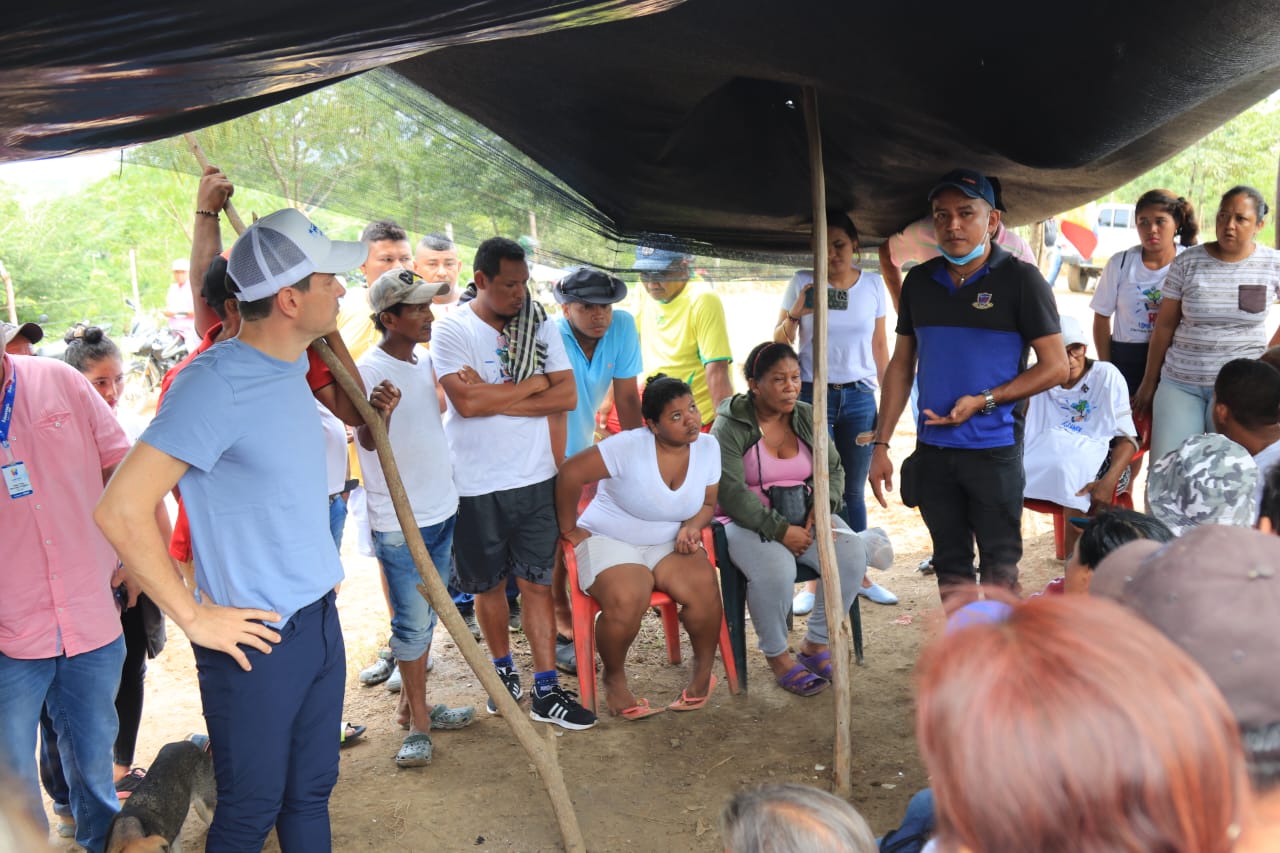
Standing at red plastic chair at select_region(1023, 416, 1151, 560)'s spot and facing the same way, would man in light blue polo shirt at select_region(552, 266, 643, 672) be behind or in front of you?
in front

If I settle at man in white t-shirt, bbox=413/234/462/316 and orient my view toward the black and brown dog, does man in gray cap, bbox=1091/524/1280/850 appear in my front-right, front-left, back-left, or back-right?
front-left

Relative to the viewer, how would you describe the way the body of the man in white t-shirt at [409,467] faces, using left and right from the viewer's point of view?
facing the viewer and to the right of the viewer

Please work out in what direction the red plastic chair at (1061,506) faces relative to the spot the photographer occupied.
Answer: facing the viewer and to the left of the viewer

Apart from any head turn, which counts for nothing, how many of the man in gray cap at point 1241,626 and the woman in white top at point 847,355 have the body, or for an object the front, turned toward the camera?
1

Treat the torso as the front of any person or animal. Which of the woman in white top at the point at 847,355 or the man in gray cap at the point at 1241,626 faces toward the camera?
the woman in white top

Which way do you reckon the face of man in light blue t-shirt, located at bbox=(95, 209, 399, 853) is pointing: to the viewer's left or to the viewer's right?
to the viewer's right

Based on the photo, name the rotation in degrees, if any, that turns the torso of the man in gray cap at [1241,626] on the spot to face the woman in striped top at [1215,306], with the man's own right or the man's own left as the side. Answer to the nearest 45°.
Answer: approximately 45° to the man's own right

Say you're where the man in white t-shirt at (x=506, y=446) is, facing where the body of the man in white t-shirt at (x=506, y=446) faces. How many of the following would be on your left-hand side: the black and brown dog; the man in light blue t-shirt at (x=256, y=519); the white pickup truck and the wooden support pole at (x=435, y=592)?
1

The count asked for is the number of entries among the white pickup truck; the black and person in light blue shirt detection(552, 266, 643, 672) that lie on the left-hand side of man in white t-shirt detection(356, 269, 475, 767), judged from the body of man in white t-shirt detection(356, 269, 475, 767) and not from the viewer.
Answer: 2

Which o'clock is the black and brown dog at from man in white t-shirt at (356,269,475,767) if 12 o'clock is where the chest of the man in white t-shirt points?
The black and brown dog is roughly at 3 o'clock from the man in white t-shirt.

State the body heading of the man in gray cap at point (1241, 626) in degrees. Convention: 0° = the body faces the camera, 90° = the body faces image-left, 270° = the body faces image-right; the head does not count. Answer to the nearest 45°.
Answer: approximately 135°

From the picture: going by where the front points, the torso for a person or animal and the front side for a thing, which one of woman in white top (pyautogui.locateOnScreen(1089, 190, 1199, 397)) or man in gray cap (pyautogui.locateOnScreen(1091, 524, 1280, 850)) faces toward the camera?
the woman in white top

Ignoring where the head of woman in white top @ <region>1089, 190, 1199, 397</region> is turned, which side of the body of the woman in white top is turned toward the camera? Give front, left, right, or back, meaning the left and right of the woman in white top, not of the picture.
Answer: front

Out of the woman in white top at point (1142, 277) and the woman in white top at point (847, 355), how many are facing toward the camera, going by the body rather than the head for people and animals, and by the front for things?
2

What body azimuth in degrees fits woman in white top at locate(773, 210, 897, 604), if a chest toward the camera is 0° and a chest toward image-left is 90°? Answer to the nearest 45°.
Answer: approximately 0°
